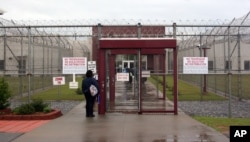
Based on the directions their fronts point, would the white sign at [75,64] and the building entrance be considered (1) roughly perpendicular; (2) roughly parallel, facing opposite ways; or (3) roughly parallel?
roughly parallel

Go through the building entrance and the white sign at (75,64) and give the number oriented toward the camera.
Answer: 2

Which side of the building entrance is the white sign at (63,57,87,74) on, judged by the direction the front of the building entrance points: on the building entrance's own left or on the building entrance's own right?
on the building entrance's own right

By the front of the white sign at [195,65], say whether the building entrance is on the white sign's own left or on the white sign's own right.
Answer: on the white sign's own right

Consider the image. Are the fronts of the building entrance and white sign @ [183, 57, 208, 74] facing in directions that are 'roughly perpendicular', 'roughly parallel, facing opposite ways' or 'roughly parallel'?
roughly parallel

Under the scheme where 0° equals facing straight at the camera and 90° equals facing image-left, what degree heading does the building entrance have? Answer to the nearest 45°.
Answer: approximately 0°

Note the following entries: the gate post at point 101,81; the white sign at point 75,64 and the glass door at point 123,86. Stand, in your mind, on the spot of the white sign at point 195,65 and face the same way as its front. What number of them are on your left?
0

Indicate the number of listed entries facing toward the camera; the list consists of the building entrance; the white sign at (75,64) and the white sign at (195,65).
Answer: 3

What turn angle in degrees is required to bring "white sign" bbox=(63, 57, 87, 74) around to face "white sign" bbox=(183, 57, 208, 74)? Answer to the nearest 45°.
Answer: approximately 90° to its left

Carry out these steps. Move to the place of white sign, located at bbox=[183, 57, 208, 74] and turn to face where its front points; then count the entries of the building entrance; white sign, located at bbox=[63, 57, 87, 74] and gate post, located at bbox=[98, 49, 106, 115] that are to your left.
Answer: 0

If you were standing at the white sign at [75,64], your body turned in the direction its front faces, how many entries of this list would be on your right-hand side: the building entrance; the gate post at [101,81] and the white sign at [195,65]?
0

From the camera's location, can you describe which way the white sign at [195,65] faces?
facing the viewer
